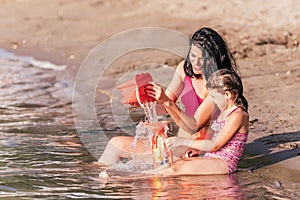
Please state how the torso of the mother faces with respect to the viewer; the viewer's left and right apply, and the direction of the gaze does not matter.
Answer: facing the viewer and to the left of the viewer

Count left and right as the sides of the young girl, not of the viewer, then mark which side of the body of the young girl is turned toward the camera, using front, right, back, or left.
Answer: left

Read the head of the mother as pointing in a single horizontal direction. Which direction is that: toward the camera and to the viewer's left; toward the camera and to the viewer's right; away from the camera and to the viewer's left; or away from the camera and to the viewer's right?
toward the camera and to the viewer's left
